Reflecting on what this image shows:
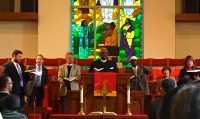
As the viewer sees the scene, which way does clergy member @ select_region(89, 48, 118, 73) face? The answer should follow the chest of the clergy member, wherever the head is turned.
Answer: toward the camera

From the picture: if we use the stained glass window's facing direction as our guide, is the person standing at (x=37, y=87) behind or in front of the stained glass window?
in front

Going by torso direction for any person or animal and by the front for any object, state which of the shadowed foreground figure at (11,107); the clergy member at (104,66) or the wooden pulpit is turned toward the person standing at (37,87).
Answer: the shadowed foreground figure

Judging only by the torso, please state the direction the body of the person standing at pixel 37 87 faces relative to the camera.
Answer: toward the camera

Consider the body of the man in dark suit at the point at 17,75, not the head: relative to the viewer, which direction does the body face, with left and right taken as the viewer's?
facing the viewer and to the right of the viewer

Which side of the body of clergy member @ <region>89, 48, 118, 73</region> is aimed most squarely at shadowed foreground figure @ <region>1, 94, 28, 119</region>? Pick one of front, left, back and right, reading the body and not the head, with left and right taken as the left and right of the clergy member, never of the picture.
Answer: front

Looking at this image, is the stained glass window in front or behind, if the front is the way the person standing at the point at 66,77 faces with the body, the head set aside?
behind

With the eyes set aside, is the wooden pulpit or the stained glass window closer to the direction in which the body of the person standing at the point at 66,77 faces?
the wooden pulpit

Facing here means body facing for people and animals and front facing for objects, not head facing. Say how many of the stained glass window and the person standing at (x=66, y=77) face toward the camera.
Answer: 2

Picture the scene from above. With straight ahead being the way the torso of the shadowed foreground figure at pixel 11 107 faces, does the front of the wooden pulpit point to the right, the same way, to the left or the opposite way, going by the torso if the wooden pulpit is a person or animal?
the opposite way

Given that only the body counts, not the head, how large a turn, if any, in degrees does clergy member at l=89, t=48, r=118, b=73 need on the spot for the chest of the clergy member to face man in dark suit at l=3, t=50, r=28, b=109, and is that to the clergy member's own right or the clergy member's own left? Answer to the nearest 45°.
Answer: approximately 90° to the clergy member's own right

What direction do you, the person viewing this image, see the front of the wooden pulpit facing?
facing the viewer

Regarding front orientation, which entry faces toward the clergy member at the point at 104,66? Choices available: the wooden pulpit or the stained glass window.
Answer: the stained glass window

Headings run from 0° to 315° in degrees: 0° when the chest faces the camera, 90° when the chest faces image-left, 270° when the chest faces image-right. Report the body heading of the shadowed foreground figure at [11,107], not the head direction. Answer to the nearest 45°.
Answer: approximately 180°

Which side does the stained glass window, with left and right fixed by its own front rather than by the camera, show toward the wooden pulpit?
front
